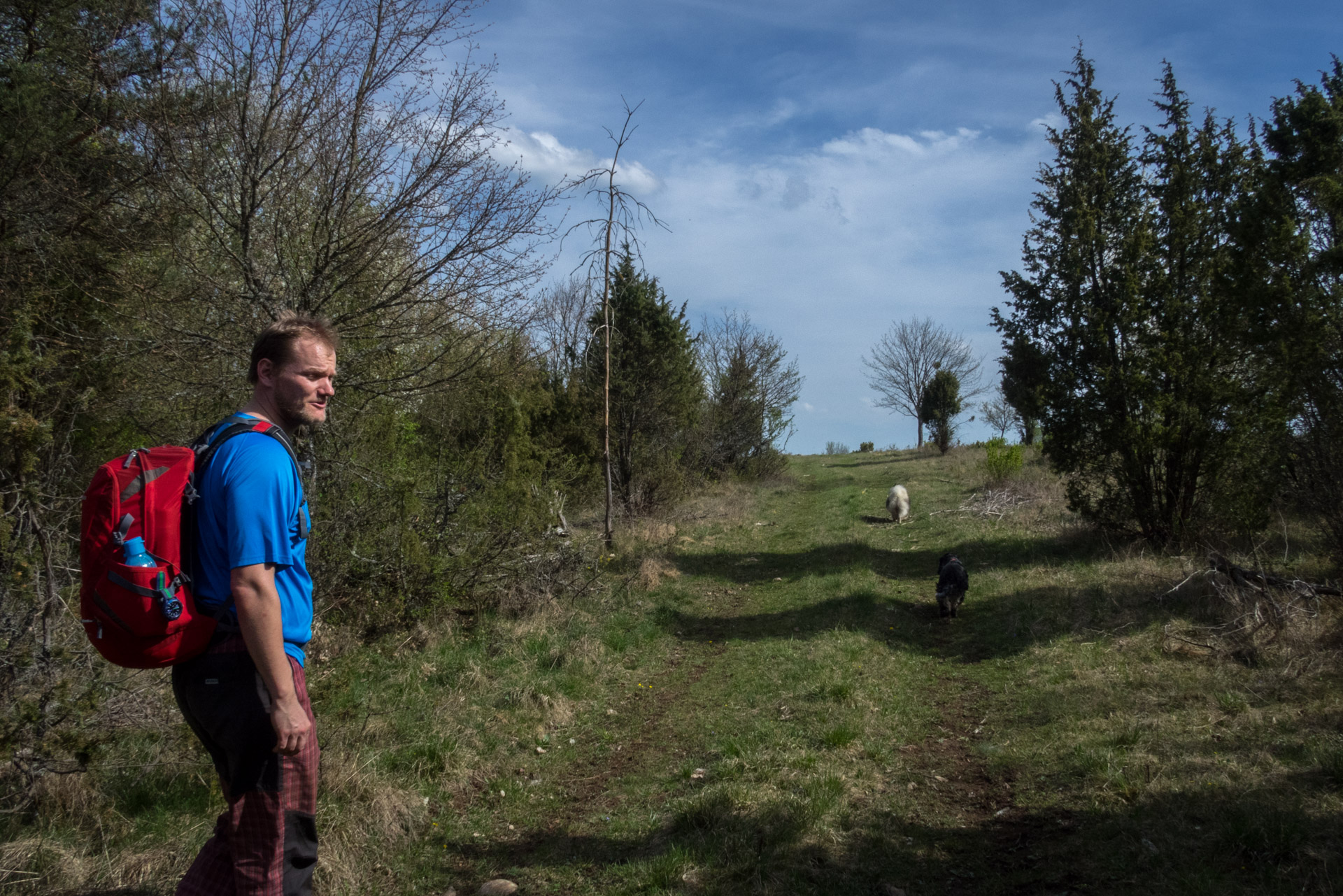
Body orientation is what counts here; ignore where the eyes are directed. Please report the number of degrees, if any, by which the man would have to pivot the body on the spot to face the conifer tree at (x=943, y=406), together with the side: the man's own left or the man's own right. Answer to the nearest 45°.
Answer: approximately 45° to the man's own left

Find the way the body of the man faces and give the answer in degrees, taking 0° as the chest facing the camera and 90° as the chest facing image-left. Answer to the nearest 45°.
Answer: approximately 270°
